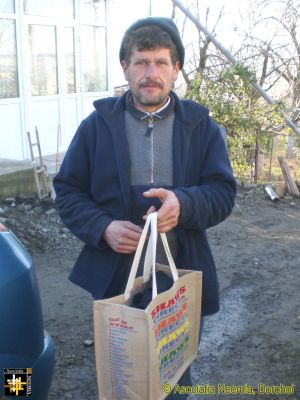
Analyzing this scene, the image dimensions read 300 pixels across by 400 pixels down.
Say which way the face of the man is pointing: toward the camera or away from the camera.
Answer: toward the camera

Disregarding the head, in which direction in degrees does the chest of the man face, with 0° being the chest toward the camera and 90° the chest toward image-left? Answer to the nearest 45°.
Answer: approximately 0°

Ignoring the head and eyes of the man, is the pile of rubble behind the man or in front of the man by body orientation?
behind
